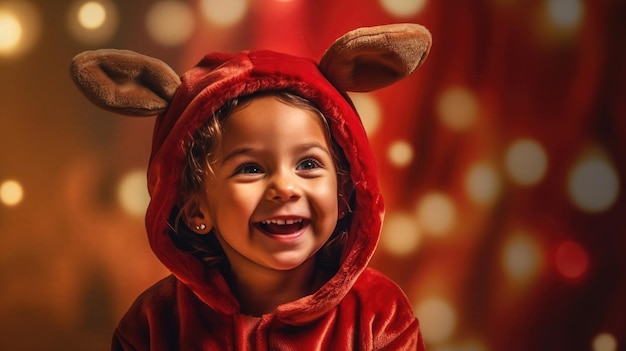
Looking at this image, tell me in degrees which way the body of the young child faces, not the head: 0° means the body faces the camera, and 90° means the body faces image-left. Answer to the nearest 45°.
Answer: approximately 0°
